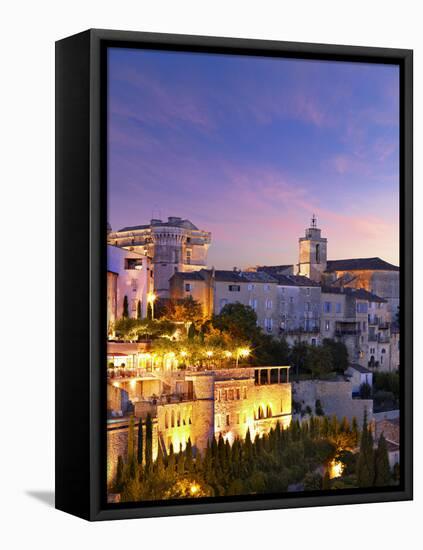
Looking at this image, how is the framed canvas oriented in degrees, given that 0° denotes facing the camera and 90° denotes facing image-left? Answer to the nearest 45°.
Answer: approximately 315°
